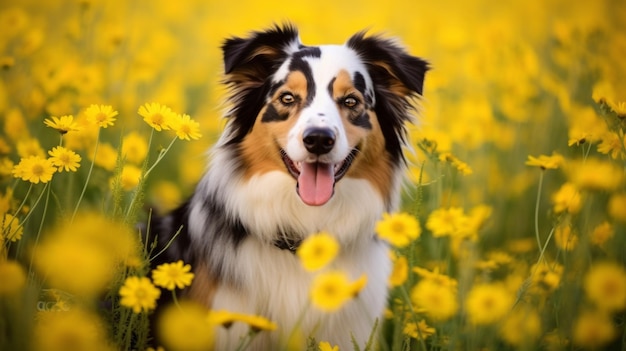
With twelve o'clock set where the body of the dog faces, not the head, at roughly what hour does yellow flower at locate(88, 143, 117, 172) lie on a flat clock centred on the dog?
The yellow flower is roughly at 4 o'clock from the dog.

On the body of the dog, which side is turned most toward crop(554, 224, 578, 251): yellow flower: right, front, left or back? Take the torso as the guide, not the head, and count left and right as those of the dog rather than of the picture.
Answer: left

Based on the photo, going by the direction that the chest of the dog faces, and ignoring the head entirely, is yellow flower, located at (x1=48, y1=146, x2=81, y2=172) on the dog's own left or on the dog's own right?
on the dog's own right

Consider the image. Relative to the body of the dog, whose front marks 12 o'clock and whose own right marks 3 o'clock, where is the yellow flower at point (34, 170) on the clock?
The yellow flower is roughly at 2 o'clock from the dog.

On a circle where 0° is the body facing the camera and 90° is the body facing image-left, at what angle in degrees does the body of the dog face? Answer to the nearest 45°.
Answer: approximately 0°

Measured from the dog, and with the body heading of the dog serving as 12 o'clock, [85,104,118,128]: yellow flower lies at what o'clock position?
The yellow flower is roughly at 2 o'clock from the dog.

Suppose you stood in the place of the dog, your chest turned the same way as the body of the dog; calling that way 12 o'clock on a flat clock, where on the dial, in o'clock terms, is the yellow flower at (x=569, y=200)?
The yellow flower is roughly at 10 o'clock from the dog.
